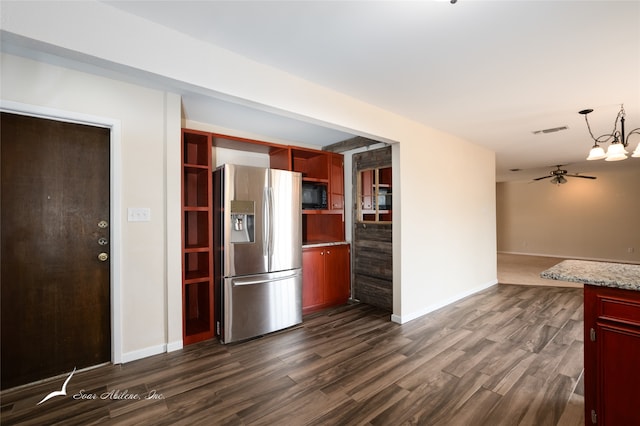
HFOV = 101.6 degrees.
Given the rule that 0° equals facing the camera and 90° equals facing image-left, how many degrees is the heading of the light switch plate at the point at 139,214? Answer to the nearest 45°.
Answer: approximately 0°

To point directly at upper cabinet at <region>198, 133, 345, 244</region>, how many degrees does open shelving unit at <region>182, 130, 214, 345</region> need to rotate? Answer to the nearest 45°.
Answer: approximately 45° to its left

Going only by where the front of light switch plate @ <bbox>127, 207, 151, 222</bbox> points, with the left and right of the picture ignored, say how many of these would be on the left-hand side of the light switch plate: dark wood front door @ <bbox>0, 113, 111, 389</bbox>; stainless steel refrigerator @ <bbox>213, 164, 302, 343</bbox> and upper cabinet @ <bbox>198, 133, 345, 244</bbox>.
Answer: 2

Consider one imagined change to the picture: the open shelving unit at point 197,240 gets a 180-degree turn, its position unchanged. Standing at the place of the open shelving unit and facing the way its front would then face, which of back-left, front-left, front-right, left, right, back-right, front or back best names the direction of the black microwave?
back-right

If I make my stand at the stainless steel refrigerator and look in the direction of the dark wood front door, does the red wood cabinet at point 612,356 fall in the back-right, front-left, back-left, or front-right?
back-left

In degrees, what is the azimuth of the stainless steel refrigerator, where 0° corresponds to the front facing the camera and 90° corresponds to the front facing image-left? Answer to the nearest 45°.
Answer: approximately 315°

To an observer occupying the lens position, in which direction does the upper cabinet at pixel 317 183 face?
facing the viewer and to the right of the viewer

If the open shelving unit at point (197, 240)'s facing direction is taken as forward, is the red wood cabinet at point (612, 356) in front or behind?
in front

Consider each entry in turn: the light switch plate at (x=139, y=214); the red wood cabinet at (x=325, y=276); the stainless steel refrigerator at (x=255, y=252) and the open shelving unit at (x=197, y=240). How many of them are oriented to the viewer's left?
0

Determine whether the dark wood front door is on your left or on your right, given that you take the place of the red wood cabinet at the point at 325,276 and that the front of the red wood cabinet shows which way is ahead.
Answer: on your right

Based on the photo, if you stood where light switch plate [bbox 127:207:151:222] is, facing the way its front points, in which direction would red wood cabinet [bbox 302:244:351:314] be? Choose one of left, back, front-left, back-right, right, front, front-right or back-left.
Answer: left

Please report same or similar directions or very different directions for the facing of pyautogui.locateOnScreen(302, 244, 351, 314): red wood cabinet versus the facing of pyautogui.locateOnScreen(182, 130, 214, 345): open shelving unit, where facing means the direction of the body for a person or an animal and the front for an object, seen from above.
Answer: same or similar directions

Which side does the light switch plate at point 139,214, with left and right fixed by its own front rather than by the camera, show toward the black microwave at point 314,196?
left
